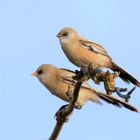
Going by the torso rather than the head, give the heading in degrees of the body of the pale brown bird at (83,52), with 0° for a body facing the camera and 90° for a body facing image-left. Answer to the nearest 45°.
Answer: approximately 90°

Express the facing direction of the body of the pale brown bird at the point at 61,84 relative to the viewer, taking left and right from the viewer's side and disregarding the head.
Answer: facing to the left of the viewer

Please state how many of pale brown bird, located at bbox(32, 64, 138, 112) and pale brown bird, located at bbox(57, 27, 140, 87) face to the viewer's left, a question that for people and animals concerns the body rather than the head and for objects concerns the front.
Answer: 2
